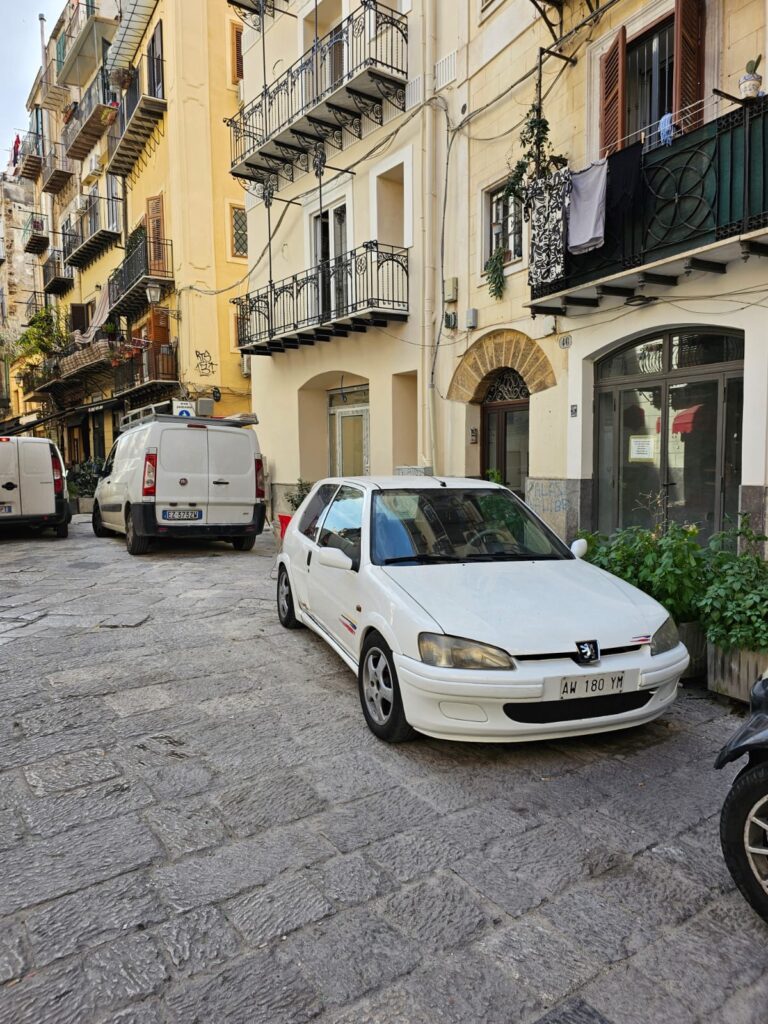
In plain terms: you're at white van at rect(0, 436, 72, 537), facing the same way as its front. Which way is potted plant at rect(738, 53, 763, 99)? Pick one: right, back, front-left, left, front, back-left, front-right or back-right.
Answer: back-right

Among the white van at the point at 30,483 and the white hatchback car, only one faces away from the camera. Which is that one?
the white van

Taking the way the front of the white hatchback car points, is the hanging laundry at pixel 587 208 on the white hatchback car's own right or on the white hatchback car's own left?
on the white hatchback car's own left

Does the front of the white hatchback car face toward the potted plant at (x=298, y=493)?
no

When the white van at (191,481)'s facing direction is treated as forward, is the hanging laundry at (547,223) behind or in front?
behind

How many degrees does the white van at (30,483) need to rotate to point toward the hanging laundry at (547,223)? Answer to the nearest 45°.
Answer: approximately 135° to its right

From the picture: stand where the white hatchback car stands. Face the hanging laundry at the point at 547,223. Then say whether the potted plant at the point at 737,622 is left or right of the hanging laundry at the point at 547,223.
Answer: right

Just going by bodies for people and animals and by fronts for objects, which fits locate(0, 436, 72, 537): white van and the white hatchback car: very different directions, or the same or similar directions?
very different directions

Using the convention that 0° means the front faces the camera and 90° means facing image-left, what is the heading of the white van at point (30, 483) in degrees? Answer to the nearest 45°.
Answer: approximately 180°

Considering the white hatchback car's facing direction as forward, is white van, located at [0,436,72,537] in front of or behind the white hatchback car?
behind

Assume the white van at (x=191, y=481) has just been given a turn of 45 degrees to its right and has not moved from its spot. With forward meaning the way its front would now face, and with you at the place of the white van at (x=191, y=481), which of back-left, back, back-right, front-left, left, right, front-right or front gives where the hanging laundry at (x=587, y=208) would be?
back-right

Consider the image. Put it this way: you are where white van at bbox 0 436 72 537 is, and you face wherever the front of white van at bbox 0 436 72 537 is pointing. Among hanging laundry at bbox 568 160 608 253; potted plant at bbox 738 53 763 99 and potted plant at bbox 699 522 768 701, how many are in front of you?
0

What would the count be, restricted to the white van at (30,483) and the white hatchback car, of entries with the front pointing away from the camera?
1

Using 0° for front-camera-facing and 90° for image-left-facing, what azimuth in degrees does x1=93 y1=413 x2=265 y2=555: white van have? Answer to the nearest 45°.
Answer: approximately 135°
